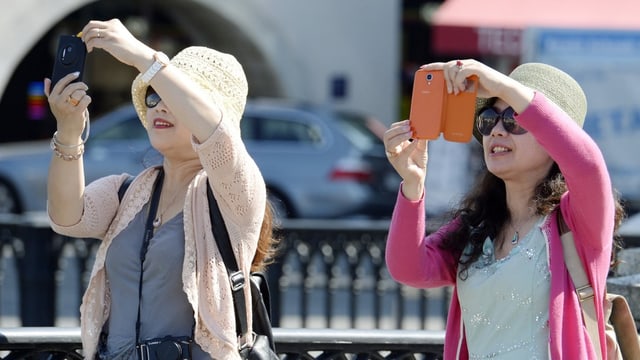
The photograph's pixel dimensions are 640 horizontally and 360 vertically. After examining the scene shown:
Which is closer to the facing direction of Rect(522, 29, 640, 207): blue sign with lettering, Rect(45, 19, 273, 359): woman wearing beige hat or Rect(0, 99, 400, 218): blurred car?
the woman wearing beige hat

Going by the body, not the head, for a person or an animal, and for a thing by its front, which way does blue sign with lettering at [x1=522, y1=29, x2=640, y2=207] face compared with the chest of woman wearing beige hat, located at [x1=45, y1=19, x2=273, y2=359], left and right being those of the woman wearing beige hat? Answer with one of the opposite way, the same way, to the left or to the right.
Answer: the same way

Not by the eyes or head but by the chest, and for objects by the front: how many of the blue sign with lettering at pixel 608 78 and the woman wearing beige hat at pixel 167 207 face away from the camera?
0

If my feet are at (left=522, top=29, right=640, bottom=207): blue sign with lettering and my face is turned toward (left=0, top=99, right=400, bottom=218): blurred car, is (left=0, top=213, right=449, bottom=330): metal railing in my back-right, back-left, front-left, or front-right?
front-left

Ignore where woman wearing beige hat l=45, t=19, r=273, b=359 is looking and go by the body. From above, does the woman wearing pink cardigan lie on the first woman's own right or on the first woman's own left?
on the first woman's own left

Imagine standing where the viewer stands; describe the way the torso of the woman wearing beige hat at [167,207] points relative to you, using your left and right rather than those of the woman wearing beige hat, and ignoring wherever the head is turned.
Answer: facing the viewer and to the left of the viewer

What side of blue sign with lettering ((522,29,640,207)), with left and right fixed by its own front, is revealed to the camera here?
front

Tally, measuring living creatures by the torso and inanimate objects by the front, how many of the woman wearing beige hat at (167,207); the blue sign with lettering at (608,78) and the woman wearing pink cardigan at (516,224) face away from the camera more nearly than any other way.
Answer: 0

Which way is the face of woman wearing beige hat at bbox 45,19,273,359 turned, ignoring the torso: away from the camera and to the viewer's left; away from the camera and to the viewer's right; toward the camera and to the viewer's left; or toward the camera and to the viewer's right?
toward the camera and to the viewer's left

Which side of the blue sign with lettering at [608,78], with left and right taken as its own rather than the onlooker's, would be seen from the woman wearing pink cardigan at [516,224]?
front

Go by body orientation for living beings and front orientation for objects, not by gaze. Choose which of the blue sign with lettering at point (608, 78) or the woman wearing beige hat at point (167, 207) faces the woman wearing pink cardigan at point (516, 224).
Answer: the blue sign with lettering

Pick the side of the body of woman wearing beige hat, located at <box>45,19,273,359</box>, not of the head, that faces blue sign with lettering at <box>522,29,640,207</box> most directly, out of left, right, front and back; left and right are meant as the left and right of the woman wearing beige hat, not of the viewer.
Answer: back

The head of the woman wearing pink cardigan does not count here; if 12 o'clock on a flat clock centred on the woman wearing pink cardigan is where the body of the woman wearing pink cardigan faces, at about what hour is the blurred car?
The blurred car is roughly at 4 o'clock from the woman wearing pink cardigan.

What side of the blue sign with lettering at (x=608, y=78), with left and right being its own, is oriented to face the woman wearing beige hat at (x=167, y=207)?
front

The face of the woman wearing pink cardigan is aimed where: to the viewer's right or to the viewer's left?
to the viewer's left
